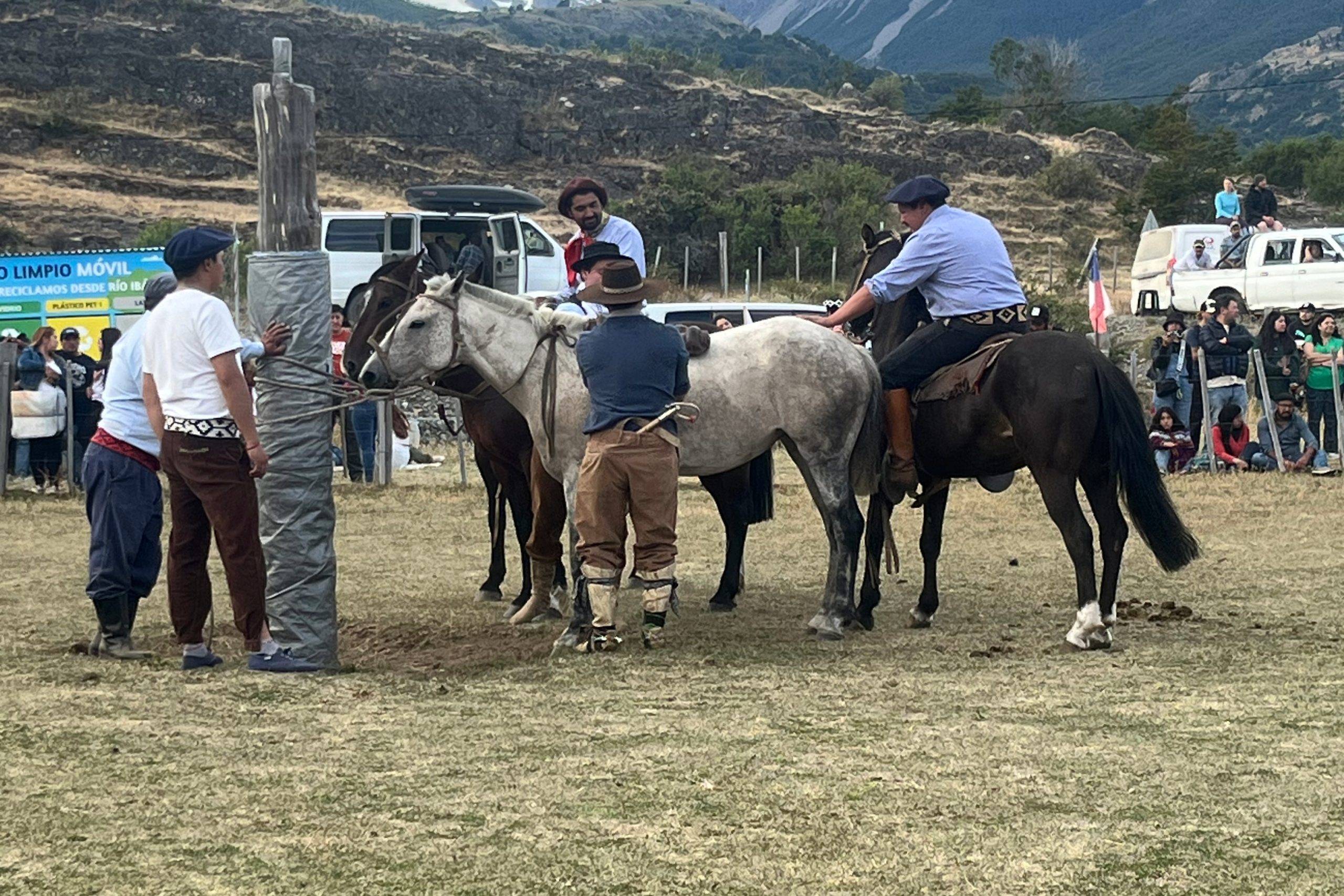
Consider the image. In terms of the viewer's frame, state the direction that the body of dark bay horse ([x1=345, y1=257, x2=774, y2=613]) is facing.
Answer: to the viewer's left

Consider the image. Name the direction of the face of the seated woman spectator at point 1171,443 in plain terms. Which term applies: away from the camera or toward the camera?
toward the camera

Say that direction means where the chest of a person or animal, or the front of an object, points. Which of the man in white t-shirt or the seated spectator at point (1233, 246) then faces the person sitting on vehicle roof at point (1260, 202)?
the man in white t-shirt

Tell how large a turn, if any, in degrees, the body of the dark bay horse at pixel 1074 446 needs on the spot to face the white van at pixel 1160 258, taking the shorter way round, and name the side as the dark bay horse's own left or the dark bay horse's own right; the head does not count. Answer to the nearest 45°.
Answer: approximately 45° to the dark bay horse's own right

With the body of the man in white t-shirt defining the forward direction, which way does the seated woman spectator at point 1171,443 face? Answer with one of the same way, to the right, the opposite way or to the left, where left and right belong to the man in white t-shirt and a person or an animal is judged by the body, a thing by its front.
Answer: the opposite way

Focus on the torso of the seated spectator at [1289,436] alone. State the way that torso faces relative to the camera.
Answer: toward the camera

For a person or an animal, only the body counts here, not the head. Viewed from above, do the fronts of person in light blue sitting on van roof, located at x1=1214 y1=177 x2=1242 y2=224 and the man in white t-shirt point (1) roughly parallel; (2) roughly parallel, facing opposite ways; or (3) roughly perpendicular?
roughly parallel, facing opposite ways

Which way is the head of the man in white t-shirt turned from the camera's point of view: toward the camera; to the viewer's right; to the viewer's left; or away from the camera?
to the viewer's right

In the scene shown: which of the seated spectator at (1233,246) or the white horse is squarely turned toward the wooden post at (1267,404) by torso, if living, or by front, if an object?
the seated spectator

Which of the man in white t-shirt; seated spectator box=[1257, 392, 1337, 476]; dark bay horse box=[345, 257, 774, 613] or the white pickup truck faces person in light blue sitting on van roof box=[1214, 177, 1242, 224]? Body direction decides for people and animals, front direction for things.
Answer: the man in white t-shirt

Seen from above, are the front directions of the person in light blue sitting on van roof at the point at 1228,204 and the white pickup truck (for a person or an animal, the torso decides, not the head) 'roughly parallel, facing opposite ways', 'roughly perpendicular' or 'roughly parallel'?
roughly perpendicular

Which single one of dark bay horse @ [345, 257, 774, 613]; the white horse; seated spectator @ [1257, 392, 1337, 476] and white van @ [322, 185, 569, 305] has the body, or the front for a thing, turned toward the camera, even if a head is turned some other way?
the seated spectator

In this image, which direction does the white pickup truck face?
to the viewer's right

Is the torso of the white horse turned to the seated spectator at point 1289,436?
no

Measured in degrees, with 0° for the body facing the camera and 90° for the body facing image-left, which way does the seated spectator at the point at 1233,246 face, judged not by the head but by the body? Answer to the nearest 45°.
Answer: approximately 0°

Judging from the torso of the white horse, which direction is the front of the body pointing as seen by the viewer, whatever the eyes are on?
to the viewer's left

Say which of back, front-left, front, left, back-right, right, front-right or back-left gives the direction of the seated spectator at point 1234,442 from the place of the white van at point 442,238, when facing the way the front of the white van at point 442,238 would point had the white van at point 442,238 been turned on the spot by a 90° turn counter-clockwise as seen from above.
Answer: back-right

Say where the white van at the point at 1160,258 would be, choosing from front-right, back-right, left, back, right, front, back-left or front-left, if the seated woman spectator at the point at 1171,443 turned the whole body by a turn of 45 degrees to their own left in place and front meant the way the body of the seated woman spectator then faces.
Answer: back-left

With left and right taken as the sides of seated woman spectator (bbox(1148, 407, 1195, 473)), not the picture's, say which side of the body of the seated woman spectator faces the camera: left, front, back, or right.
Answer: front

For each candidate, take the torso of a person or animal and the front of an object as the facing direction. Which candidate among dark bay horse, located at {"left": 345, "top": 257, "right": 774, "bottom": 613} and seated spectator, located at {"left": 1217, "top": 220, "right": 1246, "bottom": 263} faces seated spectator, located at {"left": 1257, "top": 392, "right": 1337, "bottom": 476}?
seated spectator, located at {"left": 1217, "top": 220, "right": 1246, "bottom": 263}

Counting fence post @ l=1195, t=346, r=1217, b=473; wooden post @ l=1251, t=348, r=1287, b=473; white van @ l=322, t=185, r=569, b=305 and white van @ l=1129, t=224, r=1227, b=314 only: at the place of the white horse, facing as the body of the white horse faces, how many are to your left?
0
